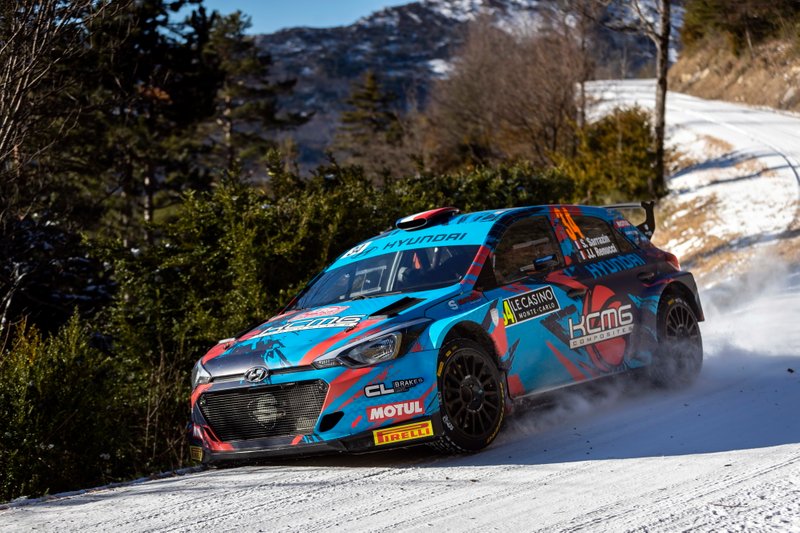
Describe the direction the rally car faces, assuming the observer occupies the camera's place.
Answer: facing the viewer and to the left of the viewer

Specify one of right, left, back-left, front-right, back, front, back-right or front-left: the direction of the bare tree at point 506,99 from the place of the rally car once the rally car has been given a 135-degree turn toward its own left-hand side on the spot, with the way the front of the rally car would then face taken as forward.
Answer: left

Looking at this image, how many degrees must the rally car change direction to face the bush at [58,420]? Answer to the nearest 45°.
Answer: approximately 45° to its right

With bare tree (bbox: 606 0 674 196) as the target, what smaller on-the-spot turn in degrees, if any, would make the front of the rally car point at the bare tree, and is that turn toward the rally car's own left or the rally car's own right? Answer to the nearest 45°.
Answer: approximately 135° to the rally car's own right
